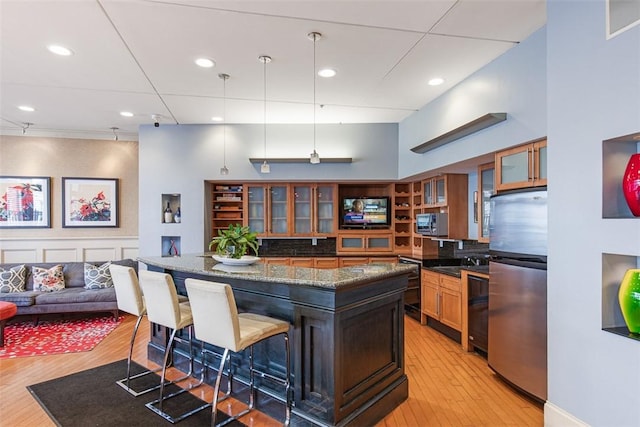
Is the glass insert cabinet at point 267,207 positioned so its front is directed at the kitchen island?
yes

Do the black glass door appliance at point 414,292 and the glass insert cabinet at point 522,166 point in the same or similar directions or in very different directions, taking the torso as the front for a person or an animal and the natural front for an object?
same or similar directions

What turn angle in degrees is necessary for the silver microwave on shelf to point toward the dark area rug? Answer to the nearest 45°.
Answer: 0° — it already faces it

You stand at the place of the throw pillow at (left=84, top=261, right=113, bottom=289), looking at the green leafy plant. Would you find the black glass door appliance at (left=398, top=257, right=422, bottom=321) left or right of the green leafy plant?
left

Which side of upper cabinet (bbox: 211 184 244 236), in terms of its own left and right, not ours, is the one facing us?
front

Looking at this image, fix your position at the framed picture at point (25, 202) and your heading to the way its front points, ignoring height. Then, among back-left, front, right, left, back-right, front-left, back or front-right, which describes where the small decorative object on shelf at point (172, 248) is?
front-left

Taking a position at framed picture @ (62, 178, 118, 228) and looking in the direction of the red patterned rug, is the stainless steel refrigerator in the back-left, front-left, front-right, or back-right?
front-left

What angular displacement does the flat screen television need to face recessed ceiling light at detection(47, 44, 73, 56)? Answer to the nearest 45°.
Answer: approximately 45° to its right

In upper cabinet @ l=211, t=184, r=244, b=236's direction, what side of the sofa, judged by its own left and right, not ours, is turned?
left

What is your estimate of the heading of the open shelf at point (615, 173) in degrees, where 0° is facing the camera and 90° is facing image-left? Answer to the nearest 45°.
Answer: approximately 45°

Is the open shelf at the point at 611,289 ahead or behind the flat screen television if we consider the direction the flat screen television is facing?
ahead

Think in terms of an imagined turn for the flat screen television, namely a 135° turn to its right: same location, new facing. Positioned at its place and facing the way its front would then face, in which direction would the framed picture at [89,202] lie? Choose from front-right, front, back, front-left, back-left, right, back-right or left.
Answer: front-left

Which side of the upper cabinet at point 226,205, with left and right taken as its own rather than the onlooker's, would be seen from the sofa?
right

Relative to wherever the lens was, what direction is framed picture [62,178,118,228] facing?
facing the viewer

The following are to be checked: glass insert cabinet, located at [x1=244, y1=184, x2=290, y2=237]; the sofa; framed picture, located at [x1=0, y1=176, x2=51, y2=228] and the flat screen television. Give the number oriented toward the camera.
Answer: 4

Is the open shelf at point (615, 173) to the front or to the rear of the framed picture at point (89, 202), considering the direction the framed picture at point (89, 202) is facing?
to the front

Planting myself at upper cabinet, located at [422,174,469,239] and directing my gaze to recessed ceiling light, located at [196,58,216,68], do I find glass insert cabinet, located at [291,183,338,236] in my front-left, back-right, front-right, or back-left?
front-right

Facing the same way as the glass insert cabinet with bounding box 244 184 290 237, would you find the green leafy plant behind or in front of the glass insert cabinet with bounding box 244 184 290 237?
in front

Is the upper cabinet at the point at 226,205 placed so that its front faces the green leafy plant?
yes

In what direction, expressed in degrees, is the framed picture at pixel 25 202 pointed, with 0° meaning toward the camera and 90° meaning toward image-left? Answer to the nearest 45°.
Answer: approximately 0°
